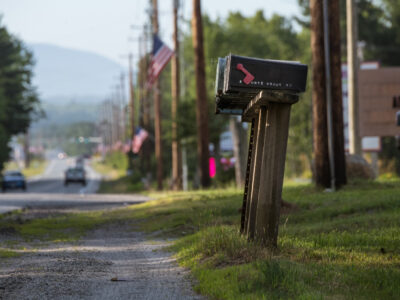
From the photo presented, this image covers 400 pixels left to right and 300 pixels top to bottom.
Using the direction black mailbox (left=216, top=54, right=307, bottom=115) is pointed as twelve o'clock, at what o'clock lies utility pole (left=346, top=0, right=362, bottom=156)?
The utility pole is roughly at 5 o'clock from the black mailbox.

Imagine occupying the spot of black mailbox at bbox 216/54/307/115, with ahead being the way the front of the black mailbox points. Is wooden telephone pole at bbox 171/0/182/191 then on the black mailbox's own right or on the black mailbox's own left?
on the black mailbox's own right

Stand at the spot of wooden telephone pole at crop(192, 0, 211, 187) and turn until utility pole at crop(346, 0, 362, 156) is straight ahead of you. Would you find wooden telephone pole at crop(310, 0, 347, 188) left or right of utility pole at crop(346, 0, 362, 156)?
right

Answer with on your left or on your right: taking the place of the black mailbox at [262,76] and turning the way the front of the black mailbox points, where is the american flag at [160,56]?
on your right

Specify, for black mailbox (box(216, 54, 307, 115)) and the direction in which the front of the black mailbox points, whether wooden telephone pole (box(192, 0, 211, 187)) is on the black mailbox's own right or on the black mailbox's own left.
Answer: on the black mailbox's own right

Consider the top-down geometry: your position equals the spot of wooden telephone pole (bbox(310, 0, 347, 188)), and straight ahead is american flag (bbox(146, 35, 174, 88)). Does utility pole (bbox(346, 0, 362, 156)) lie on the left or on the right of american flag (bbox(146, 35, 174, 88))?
right

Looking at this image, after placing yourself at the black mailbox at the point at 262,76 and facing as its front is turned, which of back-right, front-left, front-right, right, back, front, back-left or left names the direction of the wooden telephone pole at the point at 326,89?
back-right
